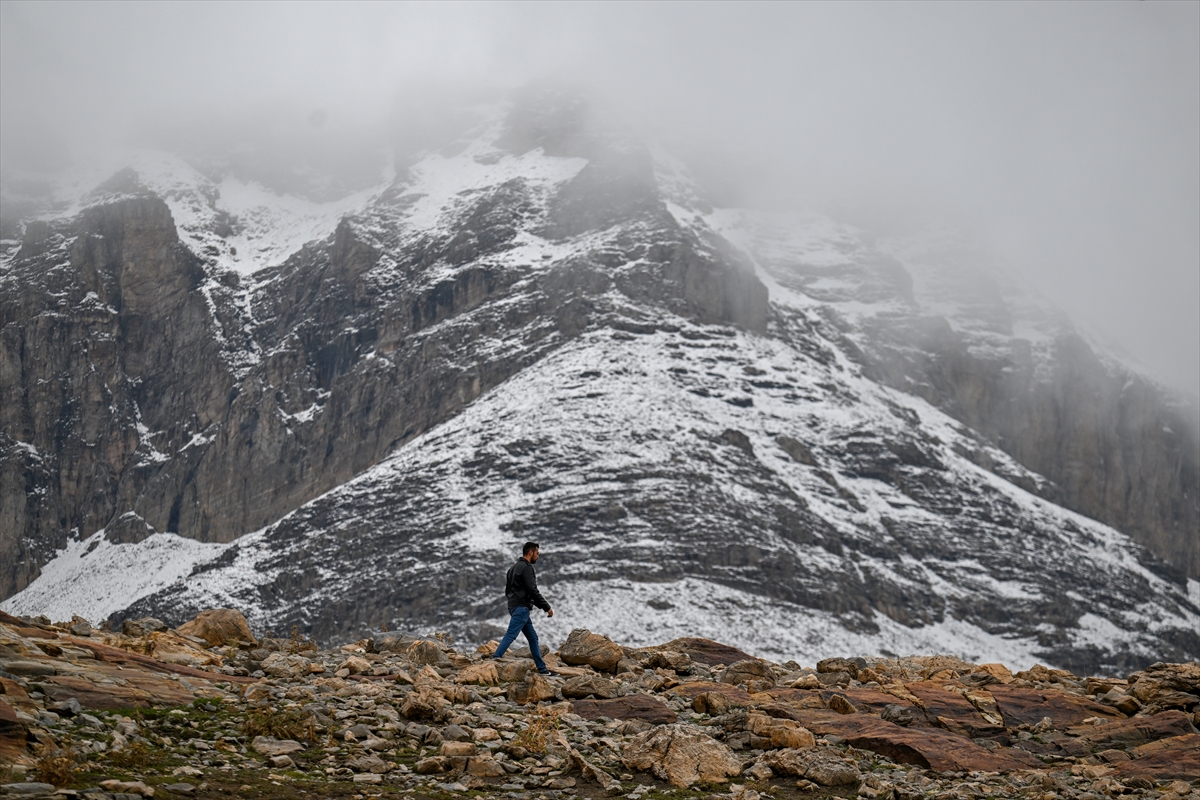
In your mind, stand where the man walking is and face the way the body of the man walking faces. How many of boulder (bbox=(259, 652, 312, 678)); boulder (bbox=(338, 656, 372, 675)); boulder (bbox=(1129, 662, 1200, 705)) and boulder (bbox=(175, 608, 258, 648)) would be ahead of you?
1

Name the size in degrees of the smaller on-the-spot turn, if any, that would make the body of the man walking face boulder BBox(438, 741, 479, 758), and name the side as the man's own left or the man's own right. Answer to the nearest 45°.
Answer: approximately 90° to the man's own right

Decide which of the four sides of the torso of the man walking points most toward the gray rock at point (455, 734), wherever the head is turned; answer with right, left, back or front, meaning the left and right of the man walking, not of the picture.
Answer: right

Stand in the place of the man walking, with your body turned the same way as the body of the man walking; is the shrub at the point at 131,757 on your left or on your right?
on your right

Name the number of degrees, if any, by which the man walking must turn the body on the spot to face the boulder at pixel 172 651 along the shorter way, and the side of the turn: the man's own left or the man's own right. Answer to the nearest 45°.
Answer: approximately 180°

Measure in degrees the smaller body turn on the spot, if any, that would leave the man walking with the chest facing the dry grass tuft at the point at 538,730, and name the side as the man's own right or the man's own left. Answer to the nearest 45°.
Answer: approximately 90° to the man's own right

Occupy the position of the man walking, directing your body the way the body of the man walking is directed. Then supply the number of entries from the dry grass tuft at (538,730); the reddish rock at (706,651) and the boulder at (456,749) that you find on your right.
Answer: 2

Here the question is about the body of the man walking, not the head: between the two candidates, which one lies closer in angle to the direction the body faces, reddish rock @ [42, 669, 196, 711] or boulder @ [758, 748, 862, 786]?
the boulder

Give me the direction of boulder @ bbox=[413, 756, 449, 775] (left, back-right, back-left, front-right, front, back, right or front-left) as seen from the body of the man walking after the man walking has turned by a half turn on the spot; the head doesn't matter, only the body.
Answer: left

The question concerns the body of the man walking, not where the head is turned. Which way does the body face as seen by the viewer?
to the viewer's right

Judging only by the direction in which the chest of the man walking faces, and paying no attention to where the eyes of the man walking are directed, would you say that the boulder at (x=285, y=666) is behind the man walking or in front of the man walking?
behind

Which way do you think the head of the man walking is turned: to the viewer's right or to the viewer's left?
to the viewer's right

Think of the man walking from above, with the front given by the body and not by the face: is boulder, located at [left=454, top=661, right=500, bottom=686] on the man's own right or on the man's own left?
on the man's own right
